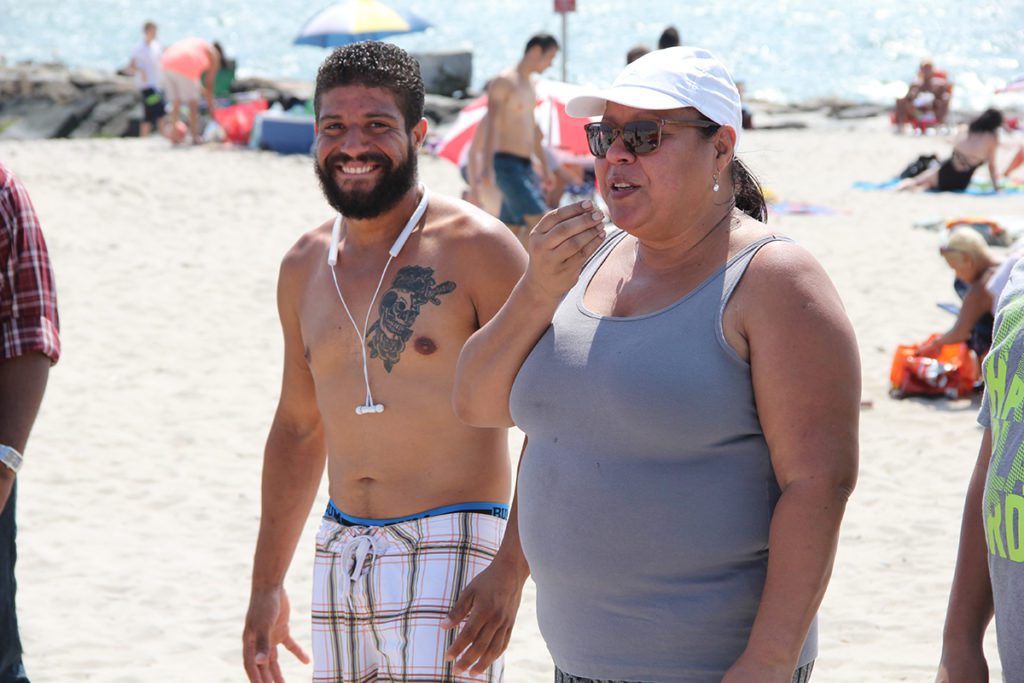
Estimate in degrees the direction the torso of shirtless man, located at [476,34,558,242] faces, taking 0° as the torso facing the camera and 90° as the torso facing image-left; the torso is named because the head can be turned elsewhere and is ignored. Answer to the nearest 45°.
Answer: approximately 315°

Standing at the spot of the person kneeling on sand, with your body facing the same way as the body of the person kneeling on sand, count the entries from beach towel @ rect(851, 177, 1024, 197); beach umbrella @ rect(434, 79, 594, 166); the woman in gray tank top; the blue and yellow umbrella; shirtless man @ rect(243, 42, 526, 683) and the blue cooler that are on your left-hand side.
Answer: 2

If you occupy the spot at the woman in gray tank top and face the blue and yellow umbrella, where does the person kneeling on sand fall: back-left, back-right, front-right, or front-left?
front-right

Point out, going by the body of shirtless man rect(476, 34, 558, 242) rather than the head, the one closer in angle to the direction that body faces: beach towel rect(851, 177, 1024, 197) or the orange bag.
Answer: the orange bag

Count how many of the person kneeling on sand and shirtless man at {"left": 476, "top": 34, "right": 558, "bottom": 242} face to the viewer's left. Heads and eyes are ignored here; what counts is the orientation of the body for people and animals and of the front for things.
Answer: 1

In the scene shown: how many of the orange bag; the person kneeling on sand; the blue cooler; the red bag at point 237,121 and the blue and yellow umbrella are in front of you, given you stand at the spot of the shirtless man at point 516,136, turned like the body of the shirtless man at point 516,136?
2

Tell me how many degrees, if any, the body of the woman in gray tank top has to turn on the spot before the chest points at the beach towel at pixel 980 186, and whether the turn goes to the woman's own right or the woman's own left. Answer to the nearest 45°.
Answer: approximately 135° to the woman's own right

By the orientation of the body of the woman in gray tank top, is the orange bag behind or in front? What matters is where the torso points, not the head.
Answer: behind

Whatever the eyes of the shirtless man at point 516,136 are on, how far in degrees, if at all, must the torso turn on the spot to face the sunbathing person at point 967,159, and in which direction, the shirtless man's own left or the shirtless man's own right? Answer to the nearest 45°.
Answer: approximately 90° to the shirtless man's own left

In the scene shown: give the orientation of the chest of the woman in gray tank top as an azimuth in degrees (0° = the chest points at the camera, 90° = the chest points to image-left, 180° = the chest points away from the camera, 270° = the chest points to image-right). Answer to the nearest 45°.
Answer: approximately 45°

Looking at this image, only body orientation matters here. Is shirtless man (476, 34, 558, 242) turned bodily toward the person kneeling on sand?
yes

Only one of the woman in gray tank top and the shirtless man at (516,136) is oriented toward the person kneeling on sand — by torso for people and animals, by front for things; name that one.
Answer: the shirtless man

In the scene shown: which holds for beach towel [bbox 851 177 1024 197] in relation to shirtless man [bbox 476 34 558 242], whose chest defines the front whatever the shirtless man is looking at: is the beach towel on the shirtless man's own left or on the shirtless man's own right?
on the shirtless man's own left

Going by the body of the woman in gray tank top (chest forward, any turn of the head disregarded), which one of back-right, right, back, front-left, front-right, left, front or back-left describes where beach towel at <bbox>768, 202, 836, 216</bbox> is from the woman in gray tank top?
back-right

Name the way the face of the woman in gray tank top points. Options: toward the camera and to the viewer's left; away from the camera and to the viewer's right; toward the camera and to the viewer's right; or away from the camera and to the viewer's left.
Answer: toward the camera and to the viewer's left

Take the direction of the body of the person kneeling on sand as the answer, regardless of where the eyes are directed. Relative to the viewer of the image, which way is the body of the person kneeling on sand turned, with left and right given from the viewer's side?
facing to the left of the viewer
